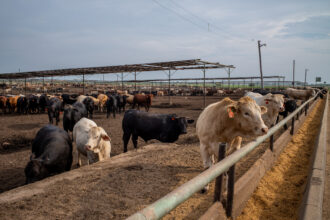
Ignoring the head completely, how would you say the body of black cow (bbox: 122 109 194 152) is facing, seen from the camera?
to the viewer's right

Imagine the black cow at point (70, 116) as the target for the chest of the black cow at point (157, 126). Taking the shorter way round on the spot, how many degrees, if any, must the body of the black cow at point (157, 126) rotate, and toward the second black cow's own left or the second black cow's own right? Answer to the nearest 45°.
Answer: approximately 135° to the second black cow's own left

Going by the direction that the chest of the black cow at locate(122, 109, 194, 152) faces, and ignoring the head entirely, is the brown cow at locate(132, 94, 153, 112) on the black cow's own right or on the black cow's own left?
on the black cow's own left

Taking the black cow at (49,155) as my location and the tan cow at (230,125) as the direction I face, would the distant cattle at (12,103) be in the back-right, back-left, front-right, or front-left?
back-left
